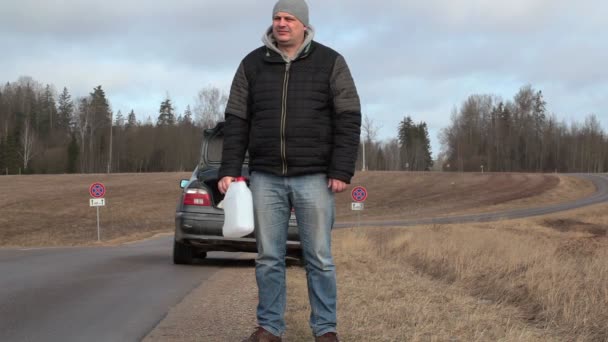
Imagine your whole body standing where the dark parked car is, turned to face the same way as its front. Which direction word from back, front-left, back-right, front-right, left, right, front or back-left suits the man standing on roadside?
back

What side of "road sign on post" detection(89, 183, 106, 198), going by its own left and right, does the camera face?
front

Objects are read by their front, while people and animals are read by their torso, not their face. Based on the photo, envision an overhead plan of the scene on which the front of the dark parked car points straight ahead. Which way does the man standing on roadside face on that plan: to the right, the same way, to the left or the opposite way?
the opposite way

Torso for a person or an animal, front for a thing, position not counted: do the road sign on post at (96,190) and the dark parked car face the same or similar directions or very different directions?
very different directions

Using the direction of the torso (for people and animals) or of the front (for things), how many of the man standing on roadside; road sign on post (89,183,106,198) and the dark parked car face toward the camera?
2

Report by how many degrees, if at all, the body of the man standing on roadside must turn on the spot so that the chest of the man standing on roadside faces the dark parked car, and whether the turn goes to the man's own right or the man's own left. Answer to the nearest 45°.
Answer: approximately 180°

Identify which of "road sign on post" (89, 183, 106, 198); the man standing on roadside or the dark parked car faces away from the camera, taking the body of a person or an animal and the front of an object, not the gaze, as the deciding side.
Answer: the dark parked car

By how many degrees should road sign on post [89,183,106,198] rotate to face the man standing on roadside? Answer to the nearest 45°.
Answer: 0° — it already faces them

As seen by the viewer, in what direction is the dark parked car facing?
away from the camera

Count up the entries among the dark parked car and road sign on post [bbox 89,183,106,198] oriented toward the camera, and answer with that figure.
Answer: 1

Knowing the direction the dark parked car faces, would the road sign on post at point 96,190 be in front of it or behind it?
in front
